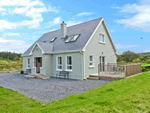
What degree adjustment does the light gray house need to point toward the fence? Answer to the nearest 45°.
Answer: approximately 90° to its left

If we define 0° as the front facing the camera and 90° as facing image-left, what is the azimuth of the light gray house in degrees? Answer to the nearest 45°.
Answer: approximately 45°
